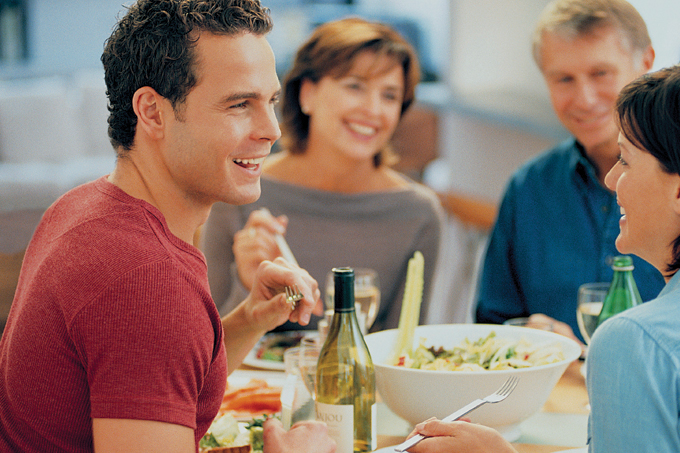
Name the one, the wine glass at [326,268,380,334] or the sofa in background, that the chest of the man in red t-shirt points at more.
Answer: the wine glass

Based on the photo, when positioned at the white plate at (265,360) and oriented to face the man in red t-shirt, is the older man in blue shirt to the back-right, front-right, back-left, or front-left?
back-left

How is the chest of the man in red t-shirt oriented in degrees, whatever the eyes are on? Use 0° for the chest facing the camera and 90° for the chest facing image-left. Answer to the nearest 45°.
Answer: approximately 270°

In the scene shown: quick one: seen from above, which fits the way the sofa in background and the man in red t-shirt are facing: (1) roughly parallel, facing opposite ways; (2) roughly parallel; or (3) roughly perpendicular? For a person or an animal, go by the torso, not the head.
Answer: roughly perpendicular

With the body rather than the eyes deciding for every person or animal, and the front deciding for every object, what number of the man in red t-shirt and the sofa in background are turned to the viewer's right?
1

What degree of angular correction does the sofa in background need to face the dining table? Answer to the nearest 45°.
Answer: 0° — it already faces it

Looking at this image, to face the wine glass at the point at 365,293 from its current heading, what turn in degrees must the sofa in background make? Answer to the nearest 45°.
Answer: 0° — it already faces it

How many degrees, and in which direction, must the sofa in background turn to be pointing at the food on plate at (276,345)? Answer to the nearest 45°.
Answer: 0° — it already faces it
